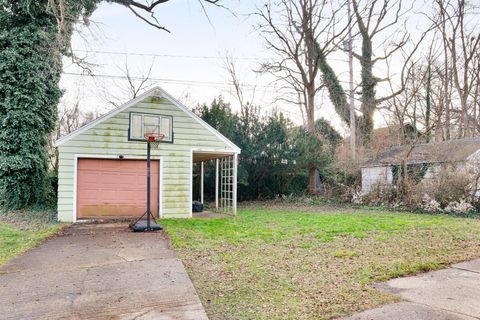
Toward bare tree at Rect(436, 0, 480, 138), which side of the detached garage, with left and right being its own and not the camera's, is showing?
left

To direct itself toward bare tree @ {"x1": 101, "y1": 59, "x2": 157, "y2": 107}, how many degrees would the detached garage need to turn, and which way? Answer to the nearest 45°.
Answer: approximately 180°

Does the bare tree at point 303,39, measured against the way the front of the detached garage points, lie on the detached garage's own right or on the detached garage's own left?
on the detached garage's own left

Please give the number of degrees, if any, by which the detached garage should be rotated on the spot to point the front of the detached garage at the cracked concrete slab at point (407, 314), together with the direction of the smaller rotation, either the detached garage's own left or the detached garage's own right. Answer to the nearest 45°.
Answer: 0° — it already faces it

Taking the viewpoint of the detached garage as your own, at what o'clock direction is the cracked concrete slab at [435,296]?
The cracked concrete slab is roughly at 11 o'clock from the detached garage.

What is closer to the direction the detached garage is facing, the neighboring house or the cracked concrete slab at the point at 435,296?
the cracked concrete slab

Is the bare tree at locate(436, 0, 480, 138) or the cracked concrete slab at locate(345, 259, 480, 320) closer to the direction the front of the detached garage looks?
the cracked concrete slab

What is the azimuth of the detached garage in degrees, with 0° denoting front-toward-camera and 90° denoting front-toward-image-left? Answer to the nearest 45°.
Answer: approximately 0°

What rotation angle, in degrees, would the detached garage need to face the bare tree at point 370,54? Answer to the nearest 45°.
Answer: approximately 135° to its left

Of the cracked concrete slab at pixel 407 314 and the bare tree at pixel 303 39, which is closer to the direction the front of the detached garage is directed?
the cracked concrete slab

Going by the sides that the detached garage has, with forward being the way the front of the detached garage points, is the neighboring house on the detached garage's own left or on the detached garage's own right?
on the detached garage's own left

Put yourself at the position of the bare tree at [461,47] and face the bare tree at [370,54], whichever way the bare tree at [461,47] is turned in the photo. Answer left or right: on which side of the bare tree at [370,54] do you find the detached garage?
left
